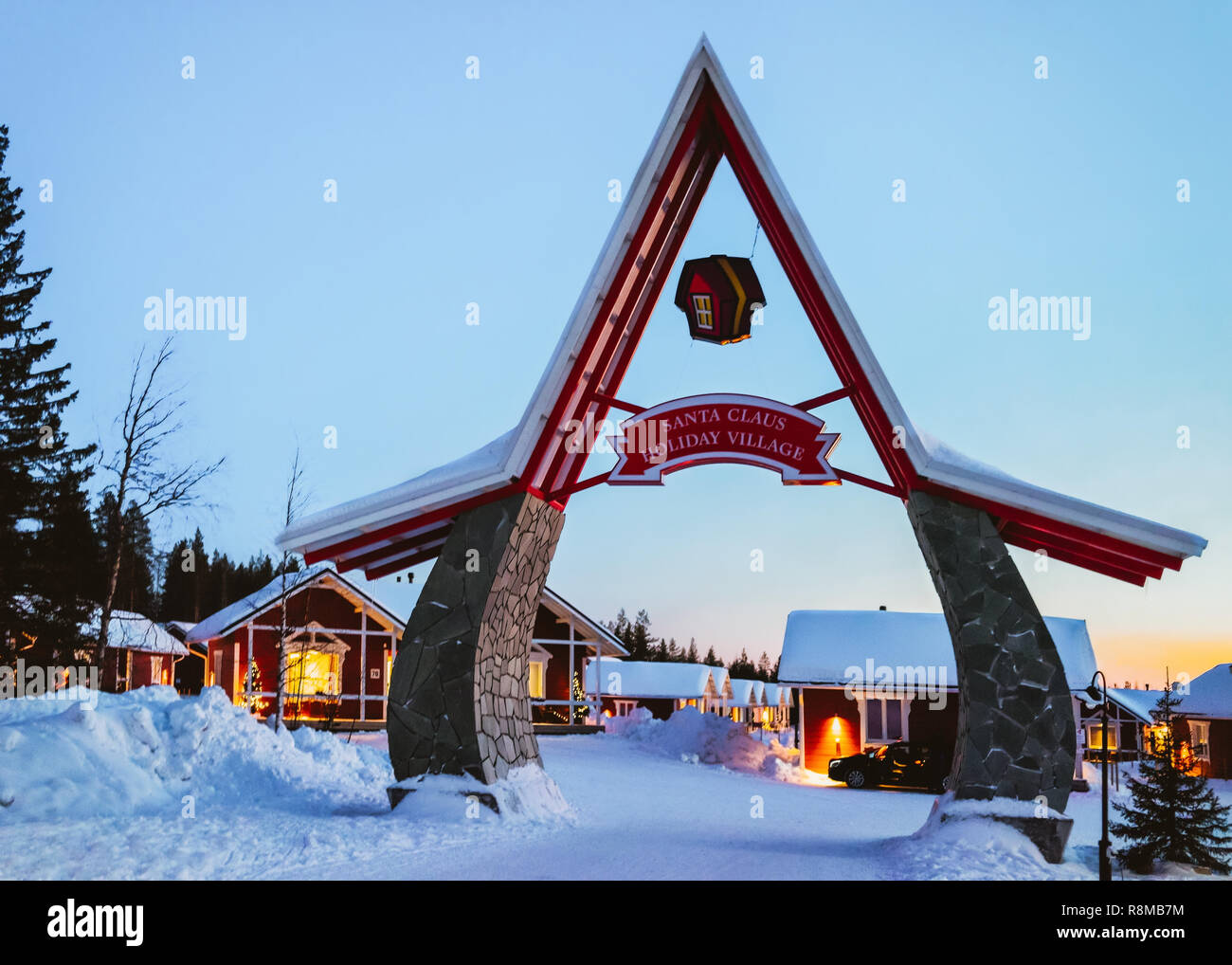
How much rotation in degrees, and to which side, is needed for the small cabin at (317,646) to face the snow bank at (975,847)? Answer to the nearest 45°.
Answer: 0° — it already faces it

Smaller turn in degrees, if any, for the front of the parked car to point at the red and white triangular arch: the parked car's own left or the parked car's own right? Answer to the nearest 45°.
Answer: approximately 90° to the parked car's own left

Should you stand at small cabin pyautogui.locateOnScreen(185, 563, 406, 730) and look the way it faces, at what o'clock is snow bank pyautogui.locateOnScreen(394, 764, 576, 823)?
The snow bank is roughly at 12 o'clock from the small cabin.

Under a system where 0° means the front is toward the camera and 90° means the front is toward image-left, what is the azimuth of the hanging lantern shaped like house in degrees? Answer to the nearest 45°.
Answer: approximately 45°

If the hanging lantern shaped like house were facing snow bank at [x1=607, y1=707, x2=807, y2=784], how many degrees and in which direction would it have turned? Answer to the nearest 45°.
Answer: approximately 135° to its right

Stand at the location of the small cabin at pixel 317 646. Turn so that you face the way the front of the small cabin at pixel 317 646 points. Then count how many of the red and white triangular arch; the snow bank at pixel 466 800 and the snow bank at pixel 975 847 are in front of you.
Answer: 3

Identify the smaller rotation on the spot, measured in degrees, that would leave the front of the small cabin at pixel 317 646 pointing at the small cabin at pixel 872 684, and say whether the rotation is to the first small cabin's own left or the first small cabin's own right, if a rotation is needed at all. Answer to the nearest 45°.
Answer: approximately 45° to the first small cabin's own left

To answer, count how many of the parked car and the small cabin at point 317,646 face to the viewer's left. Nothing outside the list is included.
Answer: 1

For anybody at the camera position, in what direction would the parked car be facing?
facing to the left of the viewer

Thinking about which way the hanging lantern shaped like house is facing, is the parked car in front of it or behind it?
behind

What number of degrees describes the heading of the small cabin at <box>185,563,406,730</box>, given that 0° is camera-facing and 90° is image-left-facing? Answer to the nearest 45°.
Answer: approximately 0°

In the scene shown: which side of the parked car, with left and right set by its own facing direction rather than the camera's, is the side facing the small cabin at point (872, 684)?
right
